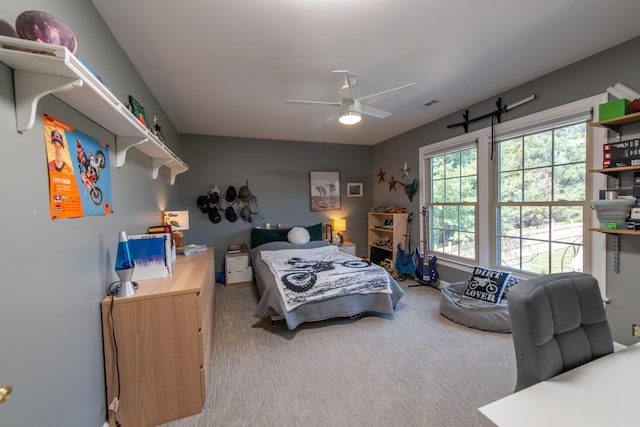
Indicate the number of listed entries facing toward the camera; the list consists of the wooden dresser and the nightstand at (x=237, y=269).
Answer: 1

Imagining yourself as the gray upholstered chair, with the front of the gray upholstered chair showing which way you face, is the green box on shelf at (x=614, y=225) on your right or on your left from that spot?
on your left

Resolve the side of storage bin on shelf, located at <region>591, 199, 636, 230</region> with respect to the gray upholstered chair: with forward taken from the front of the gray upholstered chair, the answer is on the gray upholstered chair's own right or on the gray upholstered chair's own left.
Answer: on the gray upholstered chair's own left

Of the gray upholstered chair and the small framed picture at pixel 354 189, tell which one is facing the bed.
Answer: the small framed picture

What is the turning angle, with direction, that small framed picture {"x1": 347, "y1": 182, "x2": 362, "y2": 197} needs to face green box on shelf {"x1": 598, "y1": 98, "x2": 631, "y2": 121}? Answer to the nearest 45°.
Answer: approximately 45° to its left

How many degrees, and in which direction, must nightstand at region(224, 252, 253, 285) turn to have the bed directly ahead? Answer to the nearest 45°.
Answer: approximately 45° to its left

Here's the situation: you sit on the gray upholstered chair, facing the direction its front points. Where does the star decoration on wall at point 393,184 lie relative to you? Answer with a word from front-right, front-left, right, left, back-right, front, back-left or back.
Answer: back

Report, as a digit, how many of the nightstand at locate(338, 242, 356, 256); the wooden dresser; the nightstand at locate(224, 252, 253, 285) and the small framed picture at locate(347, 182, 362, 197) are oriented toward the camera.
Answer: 3

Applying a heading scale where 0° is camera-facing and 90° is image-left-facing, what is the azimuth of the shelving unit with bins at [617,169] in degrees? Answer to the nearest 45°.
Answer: approximately 45°

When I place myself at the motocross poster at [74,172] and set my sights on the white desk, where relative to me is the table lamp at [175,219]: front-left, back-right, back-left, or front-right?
back-left

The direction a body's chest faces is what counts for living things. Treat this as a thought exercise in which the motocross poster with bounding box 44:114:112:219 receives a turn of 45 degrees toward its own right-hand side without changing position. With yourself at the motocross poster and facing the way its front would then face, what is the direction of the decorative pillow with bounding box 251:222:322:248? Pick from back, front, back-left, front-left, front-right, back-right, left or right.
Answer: back-left

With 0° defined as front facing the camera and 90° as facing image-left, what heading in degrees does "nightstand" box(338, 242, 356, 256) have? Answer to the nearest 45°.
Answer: approximately 0°

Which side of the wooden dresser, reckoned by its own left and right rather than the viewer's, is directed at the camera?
right

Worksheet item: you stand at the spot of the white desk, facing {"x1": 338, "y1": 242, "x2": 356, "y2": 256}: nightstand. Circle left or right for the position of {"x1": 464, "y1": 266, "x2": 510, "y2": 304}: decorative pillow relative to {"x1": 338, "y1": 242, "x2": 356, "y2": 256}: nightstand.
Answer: right

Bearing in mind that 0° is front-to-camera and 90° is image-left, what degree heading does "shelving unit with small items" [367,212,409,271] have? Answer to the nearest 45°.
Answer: approximately 45°

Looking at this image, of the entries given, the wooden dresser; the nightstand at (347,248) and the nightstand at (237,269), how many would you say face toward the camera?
2
